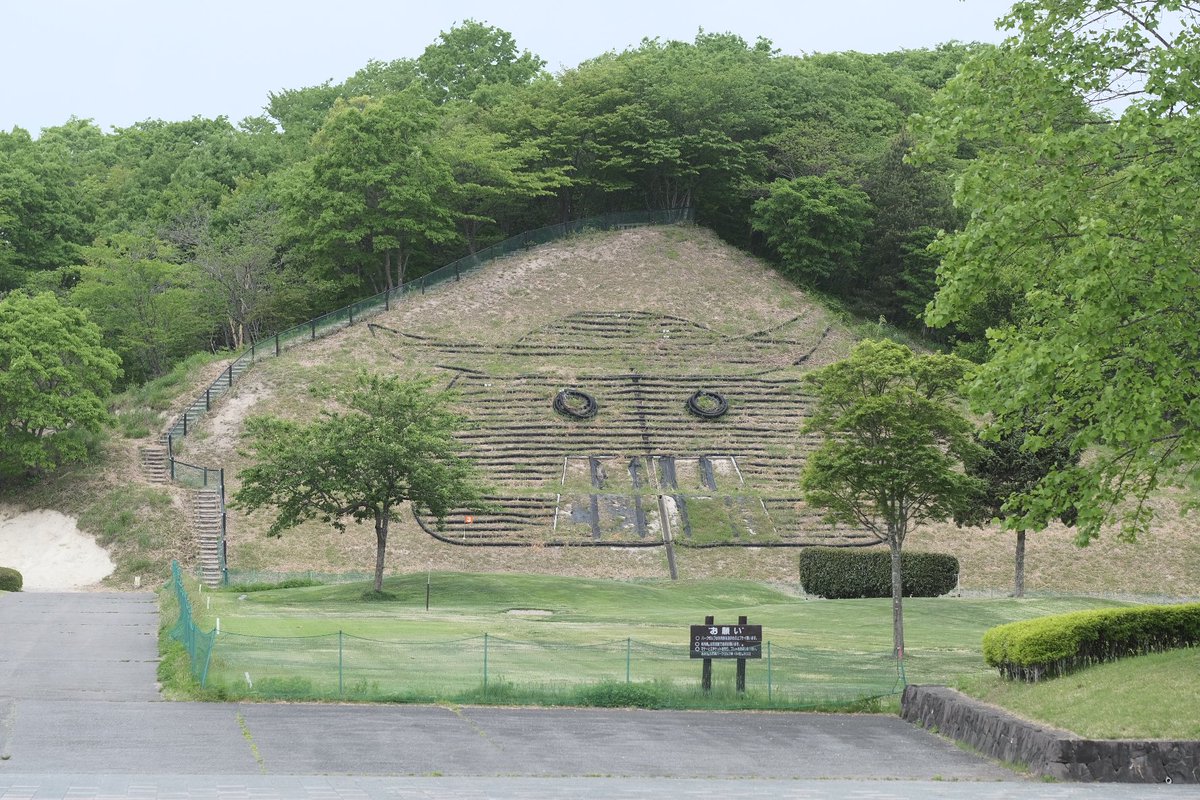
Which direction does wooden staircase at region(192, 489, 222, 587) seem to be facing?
toward the camera

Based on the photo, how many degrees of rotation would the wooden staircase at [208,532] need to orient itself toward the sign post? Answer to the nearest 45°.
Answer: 0° — it already faces it

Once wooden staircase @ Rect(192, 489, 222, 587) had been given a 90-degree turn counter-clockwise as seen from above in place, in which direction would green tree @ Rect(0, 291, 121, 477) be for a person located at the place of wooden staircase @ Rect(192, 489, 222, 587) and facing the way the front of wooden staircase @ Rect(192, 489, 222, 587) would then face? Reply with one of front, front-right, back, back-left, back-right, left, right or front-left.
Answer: back-left

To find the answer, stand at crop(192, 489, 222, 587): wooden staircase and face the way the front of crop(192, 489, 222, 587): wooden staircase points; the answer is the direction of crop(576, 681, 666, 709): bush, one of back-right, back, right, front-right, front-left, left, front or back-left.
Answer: front

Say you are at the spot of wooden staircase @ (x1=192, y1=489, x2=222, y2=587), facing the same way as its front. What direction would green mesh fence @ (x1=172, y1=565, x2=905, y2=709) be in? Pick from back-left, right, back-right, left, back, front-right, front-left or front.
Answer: front

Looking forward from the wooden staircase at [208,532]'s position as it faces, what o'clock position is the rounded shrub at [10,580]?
The rounded shrub is roughly at 2 o'clock from the wooden staircase.

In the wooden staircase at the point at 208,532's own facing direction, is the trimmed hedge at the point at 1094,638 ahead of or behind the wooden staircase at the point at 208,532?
ahead

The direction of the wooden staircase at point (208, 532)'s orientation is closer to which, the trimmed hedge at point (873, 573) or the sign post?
the sign post

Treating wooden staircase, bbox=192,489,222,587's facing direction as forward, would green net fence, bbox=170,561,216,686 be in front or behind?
in front

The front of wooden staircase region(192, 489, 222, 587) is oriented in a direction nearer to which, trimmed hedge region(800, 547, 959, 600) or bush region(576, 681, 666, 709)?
the bush

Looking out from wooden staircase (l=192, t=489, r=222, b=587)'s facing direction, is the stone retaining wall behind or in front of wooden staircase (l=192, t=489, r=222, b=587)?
in front
